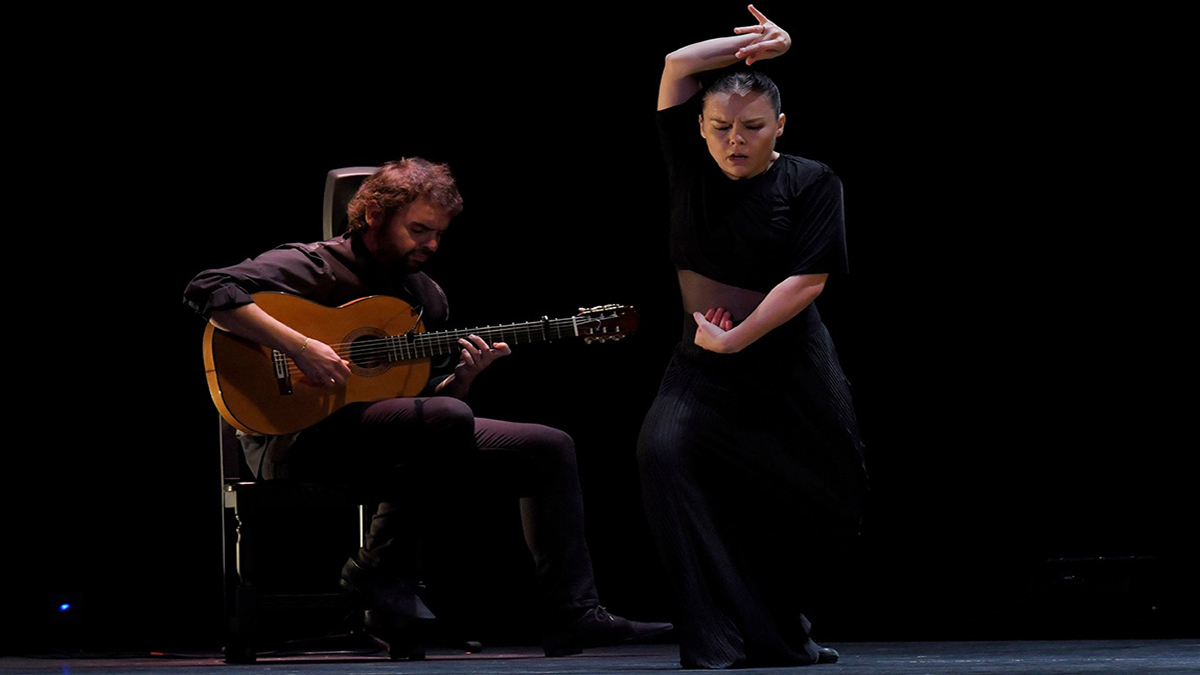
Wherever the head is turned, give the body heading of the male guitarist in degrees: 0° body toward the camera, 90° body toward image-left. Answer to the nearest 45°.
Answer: approximately 315°

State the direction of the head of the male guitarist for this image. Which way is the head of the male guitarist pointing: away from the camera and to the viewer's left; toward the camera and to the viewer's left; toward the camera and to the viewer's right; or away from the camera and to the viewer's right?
toward the camera and to the viewer's right
